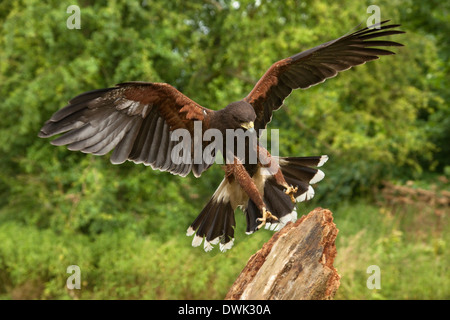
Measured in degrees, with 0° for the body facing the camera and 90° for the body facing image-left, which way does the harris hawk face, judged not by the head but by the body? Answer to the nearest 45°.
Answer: approximately 315°
